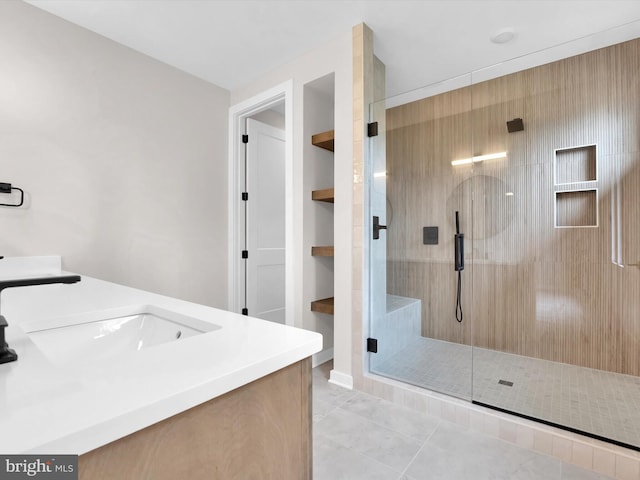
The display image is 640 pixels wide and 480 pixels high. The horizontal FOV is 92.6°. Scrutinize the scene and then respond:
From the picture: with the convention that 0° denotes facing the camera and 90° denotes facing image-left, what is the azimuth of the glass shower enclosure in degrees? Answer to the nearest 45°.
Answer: approximately 45°

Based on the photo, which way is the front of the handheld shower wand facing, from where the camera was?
facing the viewer and to the left of the viewer

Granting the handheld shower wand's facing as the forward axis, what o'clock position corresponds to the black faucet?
The black faucet is roughly at 11 o'clock from the handheld shower wand.

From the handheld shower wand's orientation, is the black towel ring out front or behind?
out front

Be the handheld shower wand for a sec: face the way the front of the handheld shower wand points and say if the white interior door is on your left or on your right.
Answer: on your right

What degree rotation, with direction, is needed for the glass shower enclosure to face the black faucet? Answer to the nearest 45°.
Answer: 0° — it already faces it

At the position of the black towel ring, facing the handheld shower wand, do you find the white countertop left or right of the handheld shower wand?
right

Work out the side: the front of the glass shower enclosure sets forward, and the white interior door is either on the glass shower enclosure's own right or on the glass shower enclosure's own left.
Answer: on the glass shower enclosure's own right

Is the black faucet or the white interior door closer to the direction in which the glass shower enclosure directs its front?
the black faucet

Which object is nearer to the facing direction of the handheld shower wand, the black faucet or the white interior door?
the black faucet
